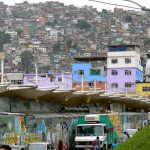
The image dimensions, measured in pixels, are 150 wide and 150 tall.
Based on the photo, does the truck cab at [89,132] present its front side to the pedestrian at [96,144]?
yes

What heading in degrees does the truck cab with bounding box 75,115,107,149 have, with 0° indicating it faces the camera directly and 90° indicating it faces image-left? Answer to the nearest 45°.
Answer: approximately 0°
